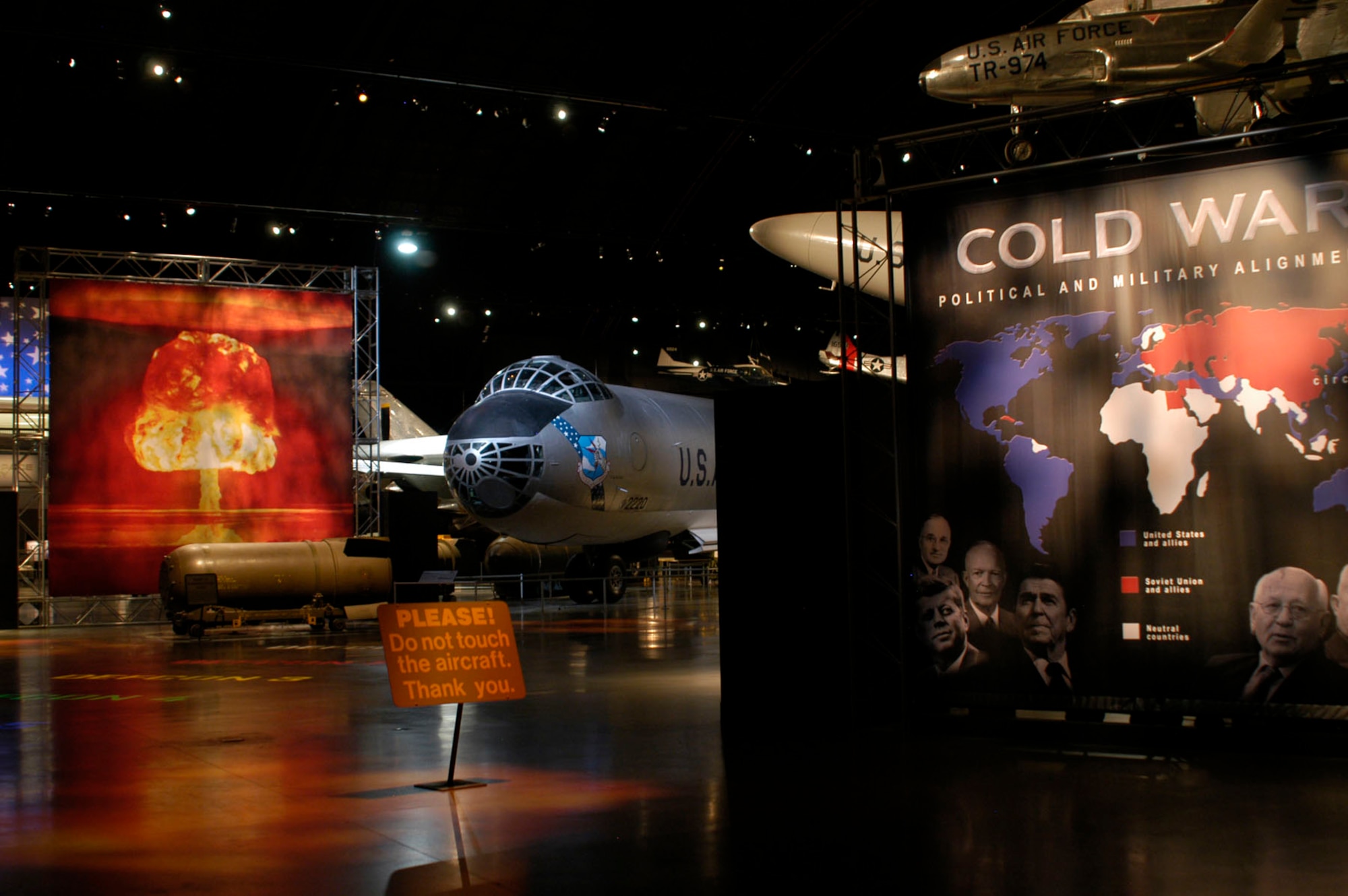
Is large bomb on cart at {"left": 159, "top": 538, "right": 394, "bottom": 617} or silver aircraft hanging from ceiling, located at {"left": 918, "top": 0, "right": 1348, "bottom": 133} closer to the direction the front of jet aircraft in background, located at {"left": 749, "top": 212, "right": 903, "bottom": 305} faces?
the large bomb on cart

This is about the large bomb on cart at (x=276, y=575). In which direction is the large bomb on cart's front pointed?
to the viewer's left

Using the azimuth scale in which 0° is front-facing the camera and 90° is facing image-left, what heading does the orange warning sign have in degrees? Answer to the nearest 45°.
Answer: approximately 0°

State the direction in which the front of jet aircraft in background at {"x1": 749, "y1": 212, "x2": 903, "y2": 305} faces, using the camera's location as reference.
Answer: facing to the left of the viewer

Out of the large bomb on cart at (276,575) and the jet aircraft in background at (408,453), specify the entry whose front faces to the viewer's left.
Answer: the large bomb on cart

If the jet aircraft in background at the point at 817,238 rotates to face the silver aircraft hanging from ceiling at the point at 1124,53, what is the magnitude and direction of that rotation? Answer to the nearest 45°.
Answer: approximately 135° to its left

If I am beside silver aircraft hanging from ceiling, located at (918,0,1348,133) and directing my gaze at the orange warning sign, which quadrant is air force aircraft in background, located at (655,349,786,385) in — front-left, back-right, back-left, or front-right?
back-right
